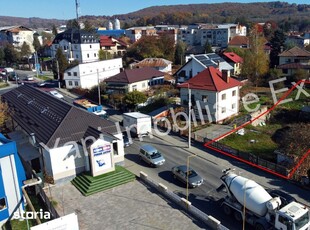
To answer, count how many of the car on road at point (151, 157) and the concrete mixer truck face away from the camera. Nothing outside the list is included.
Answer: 0

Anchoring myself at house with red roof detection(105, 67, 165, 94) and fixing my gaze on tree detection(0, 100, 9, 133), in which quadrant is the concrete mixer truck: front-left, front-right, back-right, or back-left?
front-left

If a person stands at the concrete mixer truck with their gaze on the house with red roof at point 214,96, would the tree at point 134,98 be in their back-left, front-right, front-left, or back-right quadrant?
front-left

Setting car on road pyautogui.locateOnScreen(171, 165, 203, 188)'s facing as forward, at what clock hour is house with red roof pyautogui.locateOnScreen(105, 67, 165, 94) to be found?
The house with red roof is roughly at 7 o'clock from the car on road.

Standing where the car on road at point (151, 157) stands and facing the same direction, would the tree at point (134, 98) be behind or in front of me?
behind

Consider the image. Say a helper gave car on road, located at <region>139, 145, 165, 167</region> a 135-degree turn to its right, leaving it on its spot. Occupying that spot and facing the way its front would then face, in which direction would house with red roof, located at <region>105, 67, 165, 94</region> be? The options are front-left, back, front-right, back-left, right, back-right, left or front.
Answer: right

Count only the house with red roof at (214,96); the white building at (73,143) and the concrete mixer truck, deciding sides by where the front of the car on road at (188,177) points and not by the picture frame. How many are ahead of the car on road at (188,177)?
1

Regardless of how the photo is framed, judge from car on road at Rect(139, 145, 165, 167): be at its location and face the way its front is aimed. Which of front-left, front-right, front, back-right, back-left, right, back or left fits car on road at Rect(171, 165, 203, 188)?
front

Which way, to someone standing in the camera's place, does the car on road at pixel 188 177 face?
facing the viewer and to the right of the viewer

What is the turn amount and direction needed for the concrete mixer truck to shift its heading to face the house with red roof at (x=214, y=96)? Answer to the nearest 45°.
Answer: approximately 135° to its left
